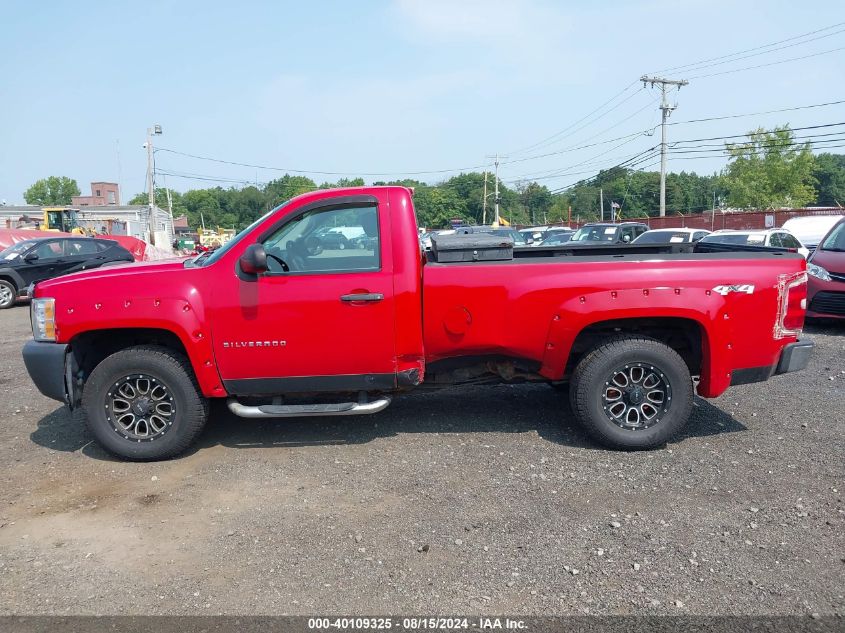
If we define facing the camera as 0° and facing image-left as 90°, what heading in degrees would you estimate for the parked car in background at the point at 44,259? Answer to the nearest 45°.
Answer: approximately 90°

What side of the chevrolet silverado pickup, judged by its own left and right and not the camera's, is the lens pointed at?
left

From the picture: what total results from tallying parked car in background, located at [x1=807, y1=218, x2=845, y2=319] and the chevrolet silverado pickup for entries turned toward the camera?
1

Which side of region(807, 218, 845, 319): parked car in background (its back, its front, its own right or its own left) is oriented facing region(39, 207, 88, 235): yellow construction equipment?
right

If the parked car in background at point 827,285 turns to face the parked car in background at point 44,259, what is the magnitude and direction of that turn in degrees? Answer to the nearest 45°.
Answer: approximately 90° to its right

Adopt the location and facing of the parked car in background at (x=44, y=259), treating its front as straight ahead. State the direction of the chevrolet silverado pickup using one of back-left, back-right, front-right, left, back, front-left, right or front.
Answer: left

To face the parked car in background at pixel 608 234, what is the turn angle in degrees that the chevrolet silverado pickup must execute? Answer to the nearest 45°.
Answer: approximately 90° to its right
